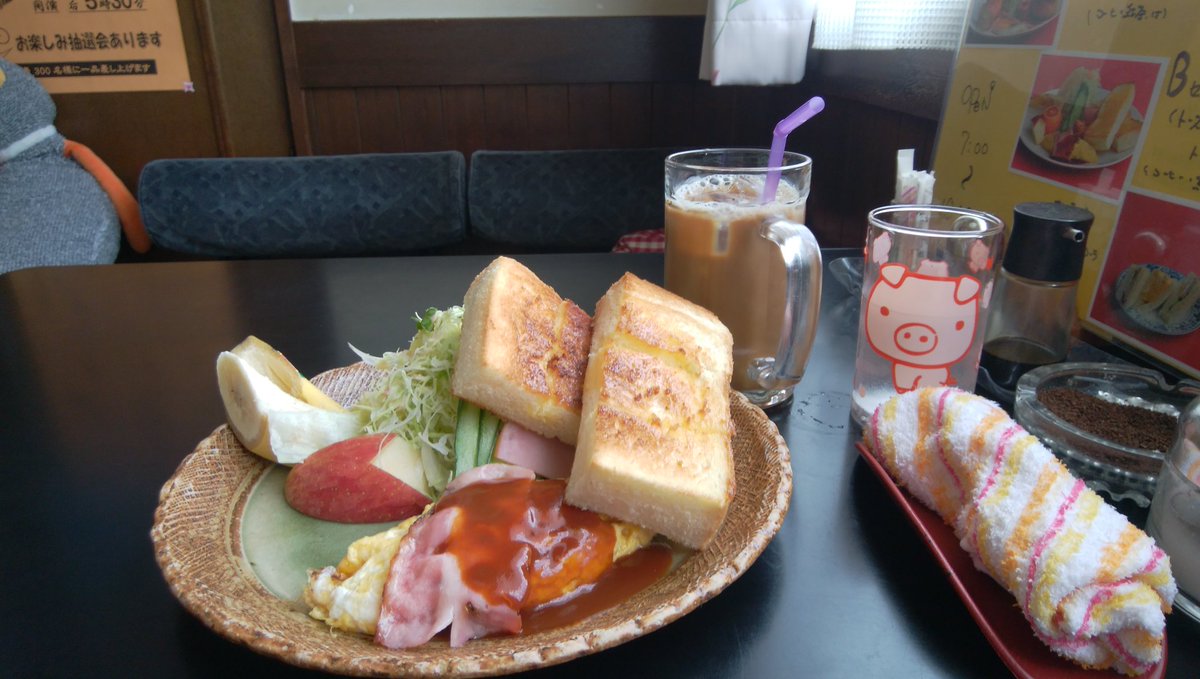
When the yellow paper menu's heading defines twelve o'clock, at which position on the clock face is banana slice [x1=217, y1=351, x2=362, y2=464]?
The banana slice is roughly at 12 o'clock from the yellow paper menu.

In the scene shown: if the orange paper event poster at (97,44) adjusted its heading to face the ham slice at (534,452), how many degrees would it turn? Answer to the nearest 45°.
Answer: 0° — it already faces it

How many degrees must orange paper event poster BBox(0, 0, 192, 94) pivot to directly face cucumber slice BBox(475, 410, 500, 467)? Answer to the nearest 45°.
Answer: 0° — it already faces it

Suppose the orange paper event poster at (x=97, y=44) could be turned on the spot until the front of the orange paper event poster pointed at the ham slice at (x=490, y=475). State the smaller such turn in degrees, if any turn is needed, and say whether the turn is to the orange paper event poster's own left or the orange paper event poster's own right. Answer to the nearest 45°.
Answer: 0° — it already faces it

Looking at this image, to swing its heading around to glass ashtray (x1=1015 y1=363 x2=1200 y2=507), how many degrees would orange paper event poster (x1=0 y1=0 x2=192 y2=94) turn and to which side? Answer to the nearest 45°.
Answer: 0° — it already faces it

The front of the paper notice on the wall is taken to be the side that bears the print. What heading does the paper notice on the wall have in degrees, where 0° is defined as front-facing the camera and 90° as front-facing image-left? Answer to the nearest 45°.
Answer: approximately 0°

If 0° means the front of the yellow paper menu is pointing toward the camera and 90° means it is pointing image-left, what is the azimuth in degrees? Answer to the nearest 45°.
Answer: approximately 45°

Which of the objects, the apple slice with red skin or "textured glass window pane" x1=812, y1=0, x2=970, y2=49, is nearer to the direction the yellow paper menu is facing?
the apple slice with red skin
